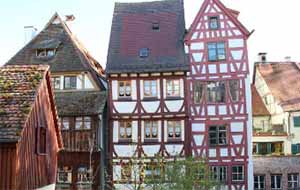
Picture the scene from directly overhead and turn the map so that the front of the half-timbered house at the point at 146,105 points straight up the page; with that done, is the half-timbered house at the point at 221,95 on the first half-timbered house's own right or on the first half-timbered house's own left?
on the first half-timbered house's own left

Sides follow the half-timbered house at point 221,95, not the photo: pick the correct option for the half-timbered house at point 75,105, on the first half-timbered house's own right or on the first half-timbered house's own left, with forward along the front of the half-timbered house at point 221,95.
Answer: on the first half-timbered house's own right

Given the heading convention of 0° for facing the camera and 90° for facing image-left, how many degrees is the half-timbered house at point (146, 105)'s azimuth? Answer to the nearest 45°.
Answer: approximately 0°

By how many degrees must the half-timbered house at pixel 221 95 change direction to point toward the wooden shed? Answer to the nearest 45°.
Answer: approximately 45° to its right

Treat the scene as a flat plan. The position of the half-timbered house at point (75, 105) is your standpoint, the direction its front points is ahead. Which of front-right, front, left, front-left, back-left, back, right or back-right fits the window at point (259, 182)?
left

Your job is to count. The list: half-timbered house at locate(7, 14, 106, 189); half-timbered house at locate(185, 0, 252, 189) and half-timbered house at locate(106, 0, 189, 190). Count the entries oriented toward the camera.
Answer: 3

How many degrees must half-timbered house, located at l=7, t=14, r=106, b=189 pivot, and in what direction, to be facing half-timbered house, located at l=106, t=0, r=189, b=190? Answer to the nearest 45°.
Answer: approximately 90° to its left

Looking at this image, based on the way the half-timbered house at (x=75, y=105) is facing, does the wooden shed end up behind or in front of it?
in front

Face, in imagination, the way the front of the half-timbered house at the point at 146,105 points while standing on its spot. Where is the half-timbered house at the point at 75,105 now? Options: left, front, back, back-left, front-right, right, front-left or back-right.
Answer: right
